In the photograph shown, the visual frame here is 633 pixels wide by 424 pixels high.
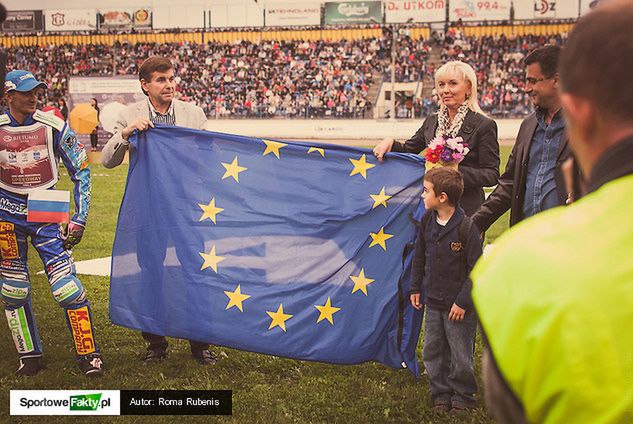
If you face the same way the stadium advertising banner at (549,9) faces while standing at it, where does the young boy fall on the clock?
The young boy is roughly at 12 o'clock from the stadium advertising banner.

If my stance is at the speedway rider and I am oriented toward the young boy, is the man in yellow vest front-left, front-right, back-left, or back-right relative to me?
front-right

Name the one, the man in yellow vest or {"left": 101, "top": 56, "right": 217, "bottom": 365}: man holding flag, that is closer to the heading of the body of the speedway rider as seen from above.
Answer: the man in yellow vest

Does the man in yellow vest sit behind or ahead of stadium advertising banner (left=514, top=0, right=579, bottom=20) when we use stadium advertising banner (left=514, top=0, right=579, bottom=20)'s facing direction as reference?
ahead

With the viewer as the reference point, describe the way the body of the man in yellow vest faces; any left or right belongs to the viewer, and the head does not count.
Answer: facing away from the viewer and to the left of the viewer

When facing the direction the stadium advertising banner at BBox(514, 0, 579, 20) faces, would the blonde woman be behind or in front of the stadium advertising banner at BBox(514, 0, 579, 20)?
in front

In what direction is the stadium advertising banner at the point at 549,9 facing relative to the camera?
toward the camera

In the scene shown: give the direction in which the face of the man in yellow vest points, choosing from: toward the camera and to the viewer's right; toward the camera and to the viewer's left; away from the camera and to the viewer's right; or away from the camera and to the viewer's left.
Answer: away from the camera and to the viewer's left

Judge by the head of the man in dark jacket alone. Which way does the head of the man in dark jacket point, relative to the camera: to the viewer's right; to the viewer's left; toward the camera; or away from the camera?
to the viewer's left

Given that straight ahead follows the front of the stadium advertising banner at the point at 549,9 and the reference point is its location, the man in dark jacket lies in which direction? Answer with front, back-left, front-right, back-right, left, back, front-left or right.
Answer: front

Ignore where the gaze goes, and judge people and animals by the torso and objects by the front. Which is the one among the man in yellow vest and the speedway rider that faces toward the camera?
the speedway rider

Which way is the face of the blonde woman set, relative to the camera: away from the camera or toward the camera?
toward the camera

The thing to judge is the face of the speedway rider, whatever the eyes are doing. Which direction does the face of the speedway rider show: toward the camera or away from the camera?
toward the camera

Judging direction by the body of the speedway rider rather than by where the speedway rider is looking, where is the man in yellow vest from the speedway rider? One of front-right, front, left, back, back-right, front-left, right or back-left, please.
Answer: front

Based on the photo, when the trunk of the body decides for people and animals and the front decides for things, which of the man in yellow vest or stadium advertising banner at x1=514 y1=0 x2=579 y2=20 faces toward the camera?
the stadium advertising banner

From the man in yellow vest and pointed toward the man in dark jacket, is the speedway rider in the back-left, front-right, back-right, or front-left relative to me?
front-left

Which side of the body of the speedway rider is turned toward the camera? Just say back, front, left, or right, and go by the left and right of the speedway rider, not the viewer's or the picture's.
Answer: front
